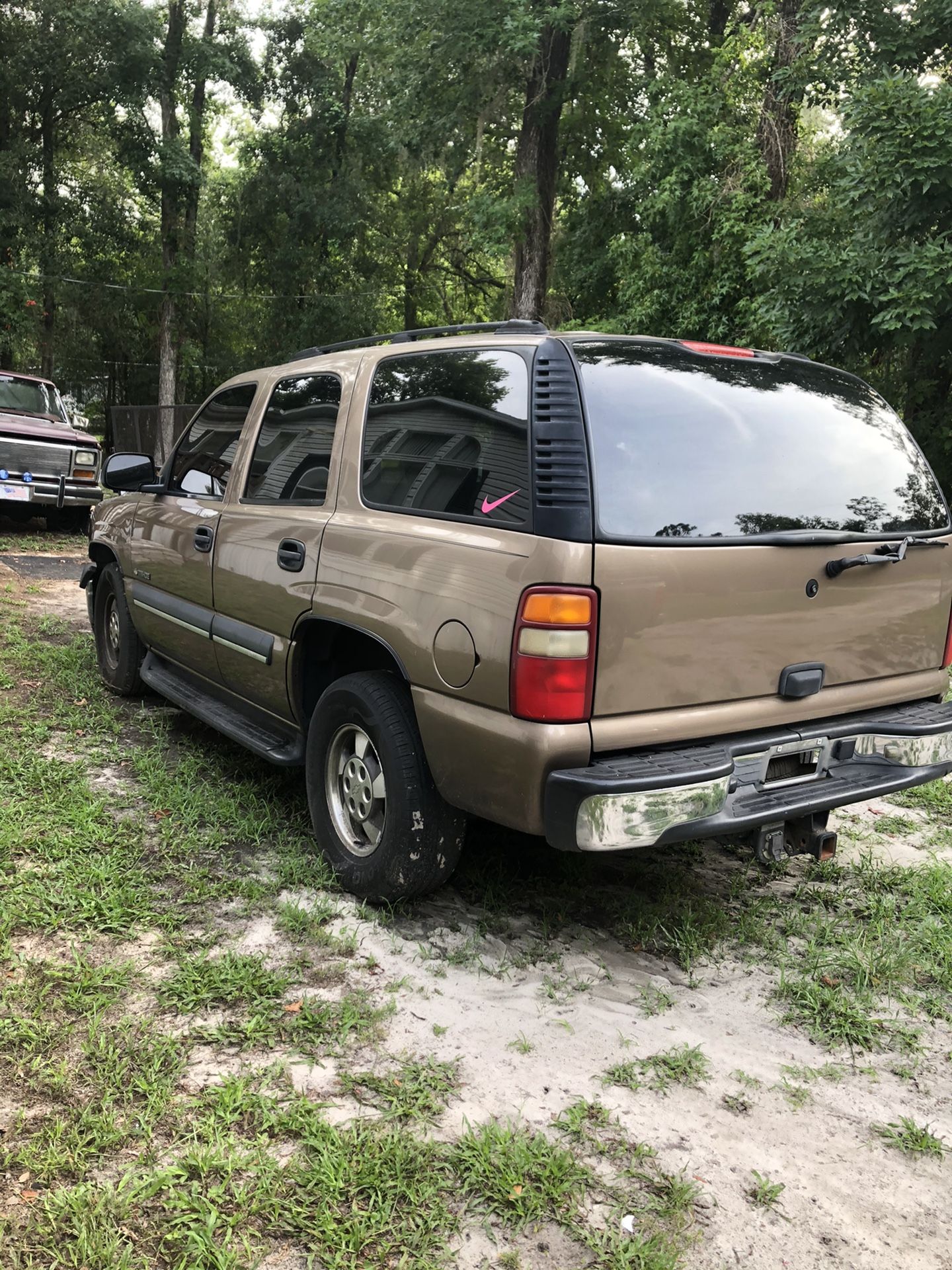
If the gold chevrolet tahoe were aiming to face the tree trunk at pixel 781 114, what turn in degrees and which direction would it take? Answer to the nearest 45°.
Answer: approximately 45° to its right

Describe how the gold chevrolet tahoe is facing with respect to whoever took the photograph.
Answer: facing away from the viewer and to the left of the viewer

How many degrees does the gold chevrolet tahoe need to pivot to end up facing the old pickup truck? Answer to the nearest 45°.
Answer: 0° — it already faces it

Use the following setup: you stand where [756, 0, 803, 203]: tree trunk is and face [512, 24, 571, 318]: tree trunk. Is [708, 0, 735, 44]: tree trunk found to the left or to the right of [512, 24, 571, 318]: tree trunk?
right

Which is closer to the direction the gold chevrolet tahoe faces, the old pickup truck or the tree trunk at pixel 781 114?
the old pickup truck

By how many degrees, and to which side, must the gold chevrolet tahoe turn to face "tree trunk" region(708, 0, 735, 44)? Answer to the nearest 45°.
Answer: approximately 45° to its right

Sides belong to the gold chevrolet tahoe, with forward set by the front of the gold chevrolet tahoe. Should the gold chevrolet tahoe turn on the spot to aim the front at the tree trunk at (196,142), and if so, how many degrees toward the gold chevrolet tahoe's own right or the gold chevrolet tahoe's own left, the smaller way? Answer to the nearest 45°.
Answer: approximately 45° to the gold chevrolet tahoe's own right

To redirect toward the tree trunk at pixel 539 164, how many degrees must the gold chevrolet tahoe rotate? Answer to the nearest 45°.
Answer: approximately 45° to its right
